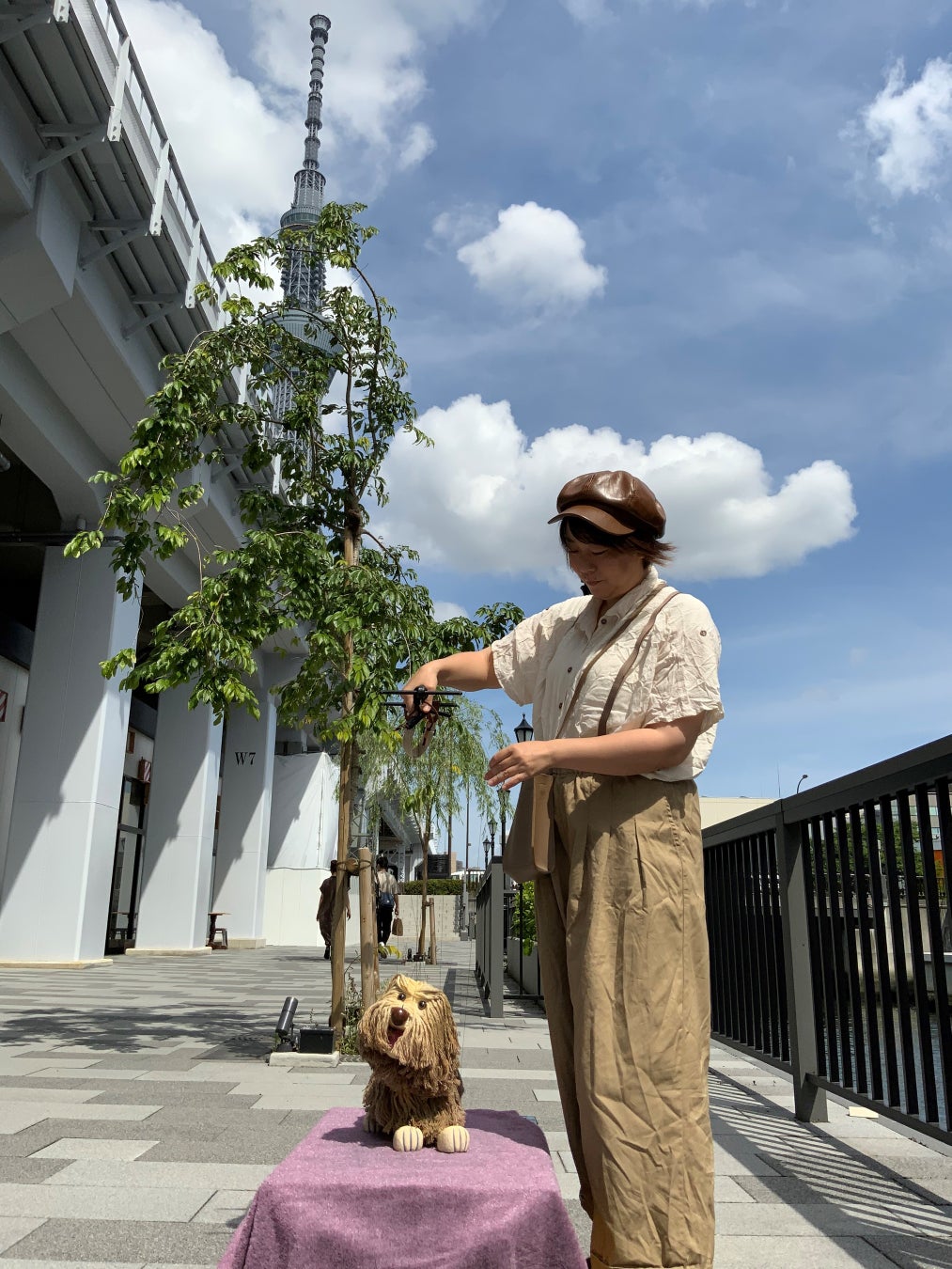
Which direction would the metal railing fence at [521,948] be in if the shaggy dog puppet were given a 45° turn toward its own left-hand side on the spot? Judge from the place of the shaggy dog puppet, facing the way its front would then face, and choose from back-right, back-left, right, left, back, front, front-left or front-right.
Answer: back-left

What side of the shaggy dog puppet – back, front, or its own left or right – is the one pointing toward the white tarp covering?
back

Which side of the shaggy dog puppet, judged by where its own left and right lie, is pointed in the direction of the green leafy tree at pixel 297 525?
back

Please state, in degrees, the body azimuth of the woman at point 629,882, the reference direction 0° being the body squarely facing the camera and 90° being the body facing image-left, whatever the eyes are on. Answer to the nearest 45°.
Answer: approximately 45°

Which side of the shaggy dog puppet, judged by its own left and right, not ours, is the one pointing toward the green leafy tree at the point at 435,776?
back

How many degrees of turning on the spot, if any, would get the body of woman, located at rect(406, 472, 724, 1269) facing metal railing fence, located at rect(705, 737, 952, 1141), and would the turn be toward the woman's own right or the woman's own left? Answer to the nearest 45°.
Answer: approximately 180°

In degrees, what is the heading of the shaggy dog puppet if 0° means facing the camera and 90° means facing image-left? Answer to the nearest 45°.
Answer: approximately 0°

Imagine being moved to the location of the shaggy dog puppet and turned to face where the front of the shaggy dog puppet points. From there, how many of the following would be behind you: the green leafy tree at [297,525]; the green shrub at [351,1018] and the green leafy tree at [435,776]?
3
